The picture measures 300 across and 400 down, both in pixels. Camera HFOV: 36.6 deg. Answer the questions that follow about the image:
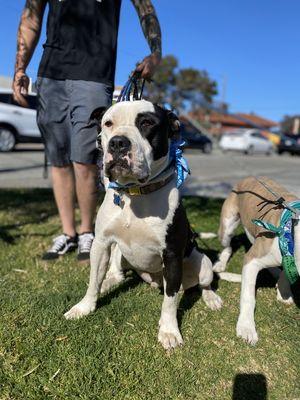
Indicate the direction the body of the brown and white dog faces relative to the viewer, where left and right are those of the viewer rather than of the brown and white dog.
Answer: facing the viewer and to the right of the viewer

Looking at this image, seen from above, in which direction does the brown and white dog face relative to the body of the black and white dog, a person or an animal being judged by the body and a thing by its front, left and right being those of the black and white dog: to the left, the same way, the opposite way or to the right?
to the left

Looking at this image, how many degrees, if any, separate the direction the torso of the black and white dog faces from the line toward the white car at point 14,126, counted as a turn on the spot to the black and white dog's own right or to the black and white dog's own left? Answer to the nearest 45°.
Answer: approximately 135° to the black and white dog's own right

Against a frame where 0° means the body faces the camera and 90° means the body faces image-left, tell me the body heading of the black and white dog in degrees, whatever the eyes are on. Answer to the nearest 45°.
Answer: approximately 45°

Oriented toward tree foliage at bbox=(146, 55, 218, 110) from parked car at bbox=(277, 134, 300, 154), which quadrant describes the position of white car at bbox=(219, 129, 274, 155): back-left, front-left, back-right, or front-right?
front-left

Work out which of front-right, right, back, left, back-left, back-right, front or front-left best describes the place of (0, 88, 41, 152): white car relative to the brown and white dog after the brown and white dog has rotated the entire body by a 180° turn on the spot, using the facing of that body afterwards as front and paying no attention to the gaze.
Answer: front

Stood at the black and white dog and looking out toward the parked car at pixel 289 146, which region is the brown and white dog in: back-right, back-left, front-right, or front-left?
front-right

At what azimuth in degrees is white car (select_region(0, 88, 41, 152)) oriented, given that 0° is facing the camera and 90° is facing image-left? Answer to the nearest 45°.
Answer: approximately 270°

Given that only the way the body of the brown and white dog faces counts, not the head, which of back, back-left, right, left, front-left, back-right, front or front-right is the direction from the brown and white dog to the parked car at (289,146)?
back-left

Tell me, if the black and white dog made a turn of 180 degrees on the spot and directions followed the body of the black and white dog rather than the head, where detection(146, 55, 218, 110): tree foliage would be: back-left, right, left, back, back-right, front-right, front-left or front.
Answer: front-left

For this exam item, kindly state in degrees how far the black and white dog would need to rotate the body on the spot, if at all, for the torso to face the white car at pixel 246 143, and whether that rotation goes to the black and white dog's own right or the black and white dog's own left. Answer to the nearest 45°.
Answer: approximately 135° to the black and white dog's own right

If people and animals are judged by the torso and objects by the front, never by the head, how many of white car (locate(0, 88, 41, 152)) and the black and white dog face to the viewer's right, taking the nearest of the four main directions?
1
